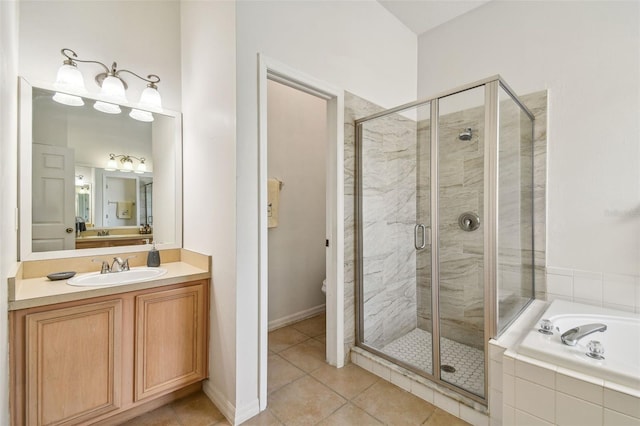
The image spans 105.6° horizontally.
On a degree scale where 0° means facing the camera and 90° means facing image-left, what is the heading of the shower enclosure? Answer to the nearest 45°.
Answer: approximately 45°

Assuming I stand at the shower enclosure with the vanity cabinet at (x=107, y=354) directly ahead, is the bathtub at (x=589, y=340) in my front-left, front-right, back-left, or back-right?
back-left

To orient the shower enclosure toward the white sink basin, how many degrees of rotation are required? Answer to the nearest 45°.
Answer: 0° — it already faces it

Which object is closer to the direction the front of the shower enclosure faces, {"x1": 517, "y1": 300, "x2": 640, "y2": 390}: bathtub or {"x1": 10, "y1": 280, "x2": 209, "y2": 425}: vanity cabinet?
the vanity cabinet
